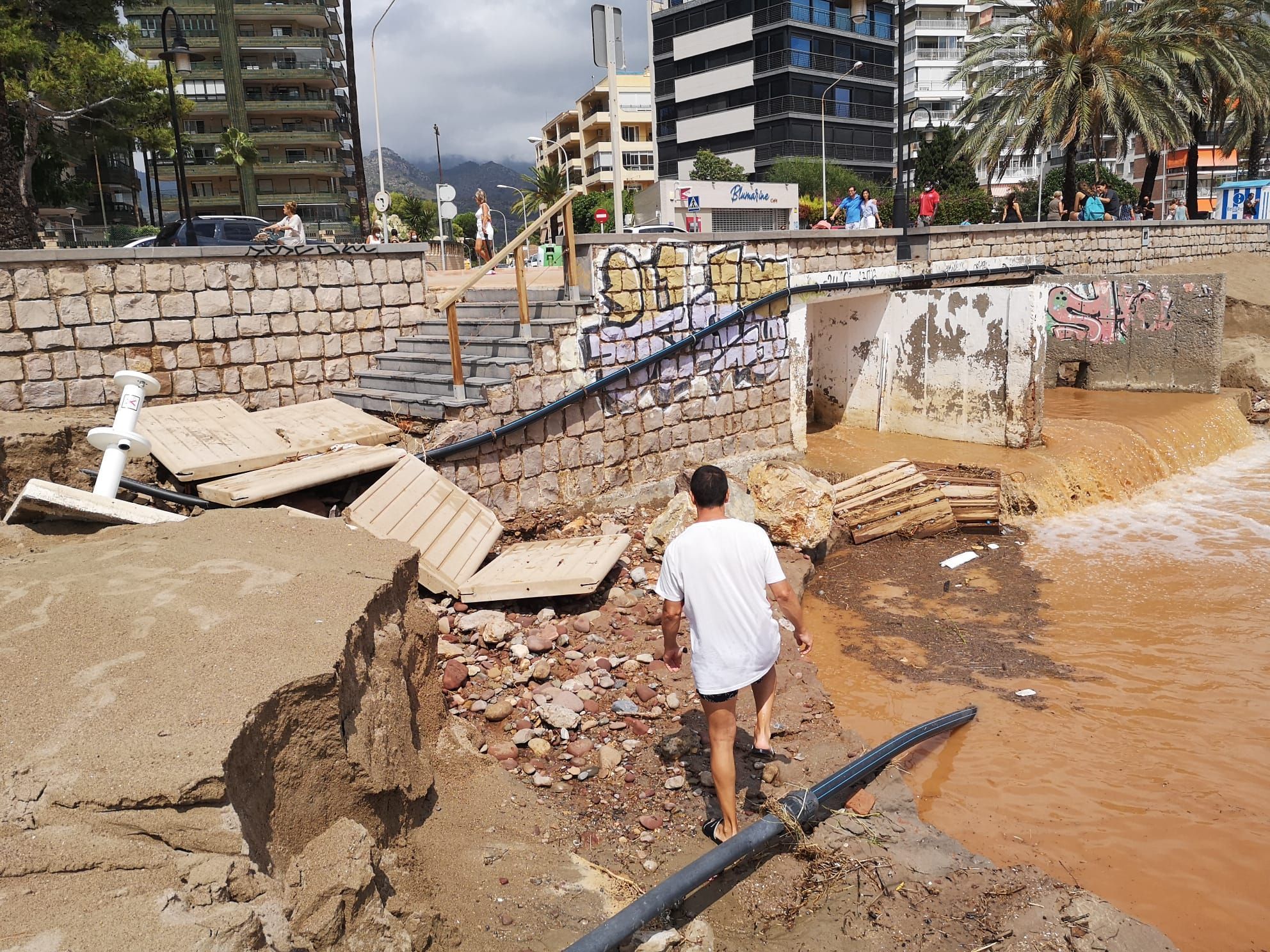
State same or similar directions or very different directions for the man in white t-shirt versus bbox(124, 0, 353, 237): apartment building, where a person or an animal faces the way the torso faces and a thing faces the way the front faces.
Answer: very different directions

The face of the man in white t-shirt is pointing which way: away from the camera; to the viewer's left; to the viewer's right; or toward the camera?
away from the camera

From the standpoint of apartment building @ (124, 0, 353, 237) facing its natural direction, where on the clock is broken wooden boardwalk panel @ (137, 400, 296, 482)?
The broken wooden boardwalk panel is roughly at 12 o'clock from the apartment building.

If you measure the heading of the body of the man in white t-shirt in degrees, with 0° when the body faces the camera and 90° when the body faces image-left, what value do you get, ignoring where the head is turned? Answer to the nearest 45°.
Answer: approximately 180°

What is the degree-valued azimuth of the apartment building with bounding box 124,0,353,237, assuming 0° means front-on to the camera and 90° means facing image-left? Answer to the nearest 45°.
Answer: approximately 0°

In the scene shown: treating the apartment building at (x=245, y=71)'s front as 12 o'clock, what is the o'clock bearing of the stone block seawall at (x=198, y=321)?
The stone block seawall is roughly at 12 o'clock from the apartment building.

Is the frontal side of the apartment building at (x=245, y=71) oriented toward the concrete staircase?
yes

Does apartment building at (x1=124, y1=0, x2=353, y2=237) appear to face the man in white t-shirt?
yes

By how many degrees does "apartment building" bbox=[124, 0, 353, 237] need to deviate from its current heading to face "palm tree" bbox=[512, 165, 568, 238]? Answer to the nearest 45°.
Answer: approximately 45° to its left

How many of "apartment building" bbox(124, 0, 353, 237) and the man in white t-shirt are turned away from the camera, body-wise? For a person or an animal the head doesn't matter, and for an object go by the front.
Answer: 1
